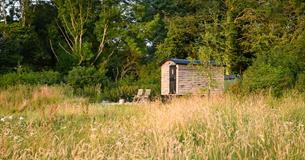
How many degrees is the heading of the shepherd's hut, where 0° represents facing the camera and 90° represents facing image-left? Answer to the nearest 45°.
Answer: approximately 45°

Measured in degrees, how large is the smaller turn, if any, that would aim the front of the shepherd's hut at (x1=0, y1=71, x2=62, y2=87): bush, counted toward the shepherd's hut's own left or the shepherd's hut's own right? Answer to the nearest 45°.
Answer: approximately 45° to the shepherd's hut's own right

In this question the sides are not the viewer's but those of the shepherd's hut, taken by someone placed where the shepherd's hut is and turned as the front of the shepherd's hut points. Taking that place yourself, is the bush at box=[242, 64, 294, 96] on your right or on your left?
on your left

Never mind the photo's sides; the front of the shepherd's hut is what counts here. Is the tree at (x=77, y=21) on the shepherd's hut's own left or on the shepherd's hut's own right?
on the shepherd's hut's own right

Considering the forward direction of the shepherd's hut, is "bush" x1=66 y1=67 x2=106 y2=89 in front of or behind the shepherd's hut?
in front
